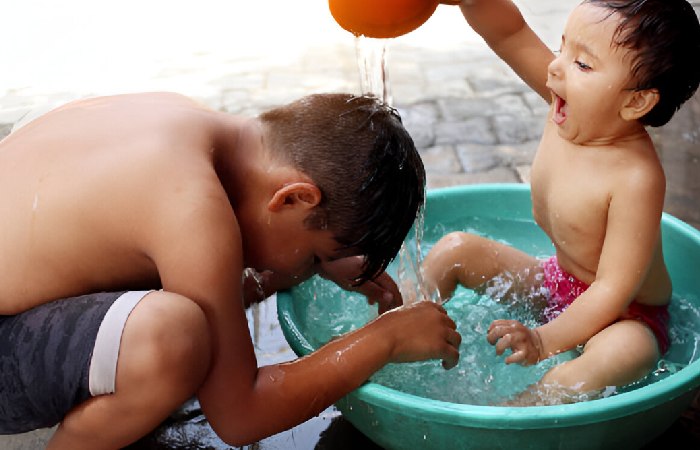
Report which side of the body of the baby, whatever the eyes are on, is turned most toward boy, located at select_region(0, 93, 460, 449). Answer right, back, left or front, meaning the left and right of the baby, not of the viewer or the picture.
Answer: front

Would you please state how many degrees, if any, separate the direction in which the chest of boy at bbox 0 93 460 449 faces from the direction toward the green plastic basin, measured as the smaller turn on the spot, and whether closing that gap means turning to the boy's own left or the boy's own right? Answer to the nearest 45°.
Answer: approximately 45° to the boy's own right

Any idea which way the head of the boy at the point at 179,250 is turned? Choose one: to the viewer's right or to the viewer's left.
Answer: to the viewer's right

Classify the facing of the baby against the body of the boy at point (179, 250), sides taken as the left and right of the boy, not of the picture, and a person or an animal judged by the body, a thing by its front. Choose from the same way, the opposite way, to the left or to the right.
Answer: the opposite way

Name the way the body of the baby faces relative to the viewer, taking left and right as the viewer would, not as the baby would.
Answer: facing the viewer and to the left of the viewer

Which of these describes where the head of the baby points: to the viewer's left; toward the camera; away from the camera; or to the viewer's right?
to the viewer's left

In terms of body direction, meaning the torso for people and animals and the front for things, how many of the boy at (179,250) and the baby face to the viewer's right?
1

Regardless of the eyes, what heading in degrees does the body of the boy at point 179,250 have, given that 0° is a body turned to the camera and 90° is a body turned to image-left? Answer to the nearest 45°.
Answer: approximately 270°
